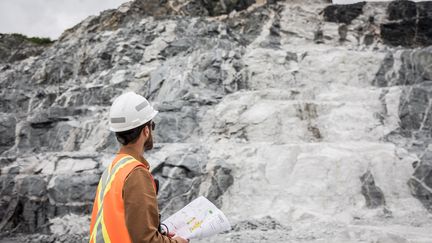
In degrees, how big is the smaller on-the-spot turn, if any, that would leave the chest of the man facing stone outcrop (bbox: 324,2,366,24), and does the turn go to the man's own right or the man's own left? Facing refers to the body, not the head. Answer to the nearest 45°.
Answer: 0° — they already face it

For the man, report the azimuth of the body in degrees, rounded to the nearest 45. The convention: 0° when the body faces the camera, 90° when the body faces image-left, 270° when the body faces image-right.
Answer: approximately 225°

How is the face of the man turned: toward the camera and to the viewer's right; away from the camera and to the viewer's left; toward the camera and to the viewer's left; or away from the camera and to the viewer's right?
away from the camera and to the viewer's right
